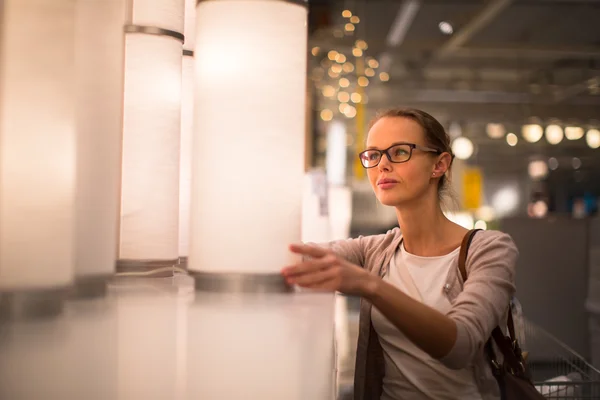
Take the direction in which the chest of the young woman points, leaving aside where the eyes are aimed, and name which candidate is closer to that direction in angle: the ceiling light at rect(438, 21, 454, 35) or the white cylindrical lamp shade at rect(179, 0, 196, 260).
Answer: the white cylindrical lamp shade

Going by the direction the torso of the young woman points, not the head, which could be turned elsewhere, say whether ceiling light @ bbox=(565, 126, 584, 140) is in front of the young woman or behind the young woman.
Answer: behind

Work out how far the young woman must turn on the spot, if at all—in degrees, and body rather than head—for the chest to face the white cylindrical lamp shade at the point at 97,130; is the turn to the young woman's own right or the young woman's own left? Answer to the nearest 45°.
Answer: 0° — they already face it

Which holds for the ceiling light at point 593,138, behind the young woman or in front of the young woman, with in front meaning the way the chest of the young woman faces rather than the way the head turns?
behind

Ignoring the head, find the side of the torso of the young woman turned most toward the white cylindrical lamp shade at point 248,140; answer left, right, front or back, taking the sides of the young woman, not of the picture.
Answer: front

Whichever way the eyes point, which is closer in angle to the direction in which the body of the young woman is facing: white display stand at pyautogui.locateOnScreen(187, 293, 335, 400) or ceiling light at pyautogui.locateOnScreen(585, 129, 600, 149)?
the white display stand

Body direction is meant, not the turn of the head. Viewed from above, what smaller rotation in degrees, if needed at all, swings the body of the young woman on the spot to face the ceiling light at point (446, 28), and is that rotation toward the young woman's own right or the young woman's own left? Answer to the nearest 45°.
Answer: approximately 135° to the young woman's own right

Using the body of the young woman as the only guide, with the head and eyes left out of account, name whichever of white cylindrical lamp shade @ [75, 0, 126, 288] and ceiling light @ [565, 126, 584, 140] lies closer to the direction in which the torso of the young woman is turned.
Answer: the white cylindrical lamp shade

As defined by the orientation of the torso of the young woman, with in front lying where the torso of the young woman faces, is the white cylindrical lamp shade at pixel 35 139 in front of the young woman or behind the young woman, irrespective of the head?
in front

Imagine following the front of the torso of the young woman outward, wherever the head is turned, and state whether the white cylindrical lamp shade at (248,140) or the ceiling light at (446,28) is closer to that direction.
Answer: the white cylindrical lamp shade

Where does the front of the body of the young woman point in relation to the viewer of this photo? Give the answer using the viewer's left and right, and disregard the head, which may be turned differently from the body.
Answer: facing the viewer and to the left of the viewer
